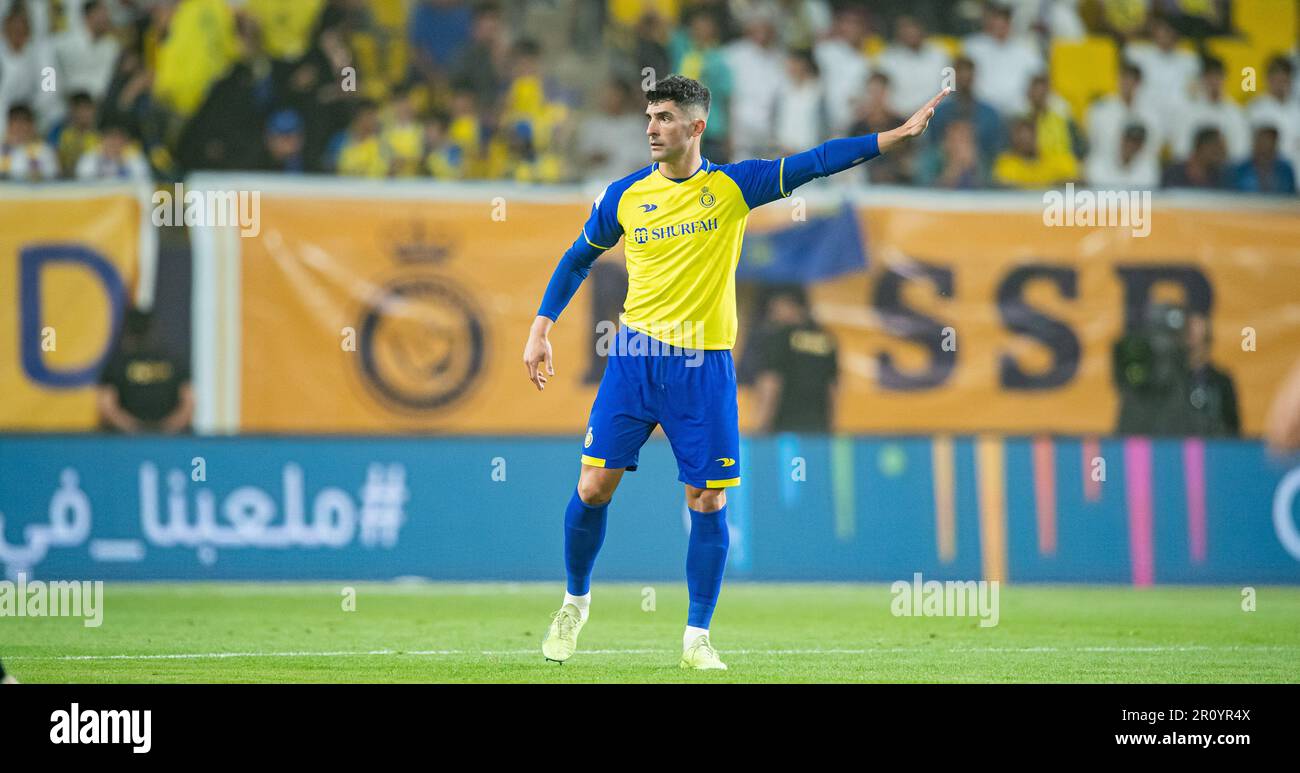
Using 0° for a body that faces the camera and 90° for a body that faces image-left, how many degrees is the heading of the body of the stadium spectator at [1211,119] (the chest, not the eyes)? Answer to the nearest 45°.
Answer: approximately 0°

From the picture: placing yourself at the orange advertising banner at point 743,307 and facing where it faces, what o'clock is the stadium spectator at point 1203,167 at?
The stadium spectator is roughly at 8 o'clock from the orange advertising banner.

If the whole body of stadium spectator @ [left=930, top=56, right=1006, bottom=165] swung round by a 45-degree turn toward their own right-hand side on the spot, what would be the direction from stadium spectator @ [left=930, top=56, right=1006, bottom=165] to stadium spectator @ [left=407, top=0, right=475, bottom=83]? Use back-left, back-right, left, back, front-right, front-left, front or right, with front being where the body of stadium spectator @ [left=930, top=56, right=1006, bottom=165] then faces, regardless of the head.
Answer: front-right

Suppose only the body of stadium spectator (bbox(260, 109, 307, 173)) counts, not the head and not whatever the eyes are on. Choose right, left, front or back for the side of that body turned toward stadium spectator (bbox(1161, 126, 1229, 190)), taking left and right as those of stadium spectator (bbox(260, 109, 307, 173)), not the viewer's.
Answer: left

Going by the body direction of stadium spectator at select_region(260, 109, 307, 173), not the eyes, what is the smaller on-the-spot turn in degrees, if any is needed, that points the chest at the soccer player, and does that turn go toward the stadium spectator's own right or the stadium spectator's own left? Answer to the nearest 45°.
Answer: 0° — they already face them
